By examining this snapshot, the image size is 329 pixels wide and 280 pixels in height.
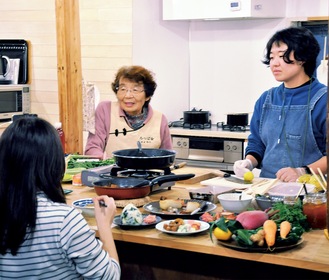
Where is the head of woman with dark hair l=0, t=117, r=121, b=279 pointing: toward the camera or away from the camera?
away from the camera

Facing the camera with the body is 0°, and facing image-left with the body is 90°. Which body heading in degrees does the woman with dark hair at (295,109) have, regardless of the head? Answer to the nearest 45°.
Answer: approximately 45°

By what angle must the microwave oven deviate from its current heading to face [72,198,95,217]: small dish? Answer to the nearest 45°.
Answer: approximately 45° to its right

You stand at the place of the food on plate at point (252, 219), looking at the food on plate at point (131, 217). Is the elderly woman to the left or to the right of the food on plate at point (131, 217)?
right

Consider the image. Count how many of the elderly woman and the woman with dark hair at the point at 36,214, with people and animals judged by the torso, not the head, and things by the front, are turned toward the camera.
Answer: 1

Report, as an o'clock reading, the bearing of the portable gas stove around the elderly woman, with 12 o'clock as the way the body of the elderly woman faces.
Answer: The portable gas stove is roughly at 12 o'clock from the elderly woman.

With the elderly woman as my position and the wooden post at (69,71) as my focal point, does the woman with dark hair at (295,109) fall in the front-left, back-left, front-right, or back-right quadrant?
back-right

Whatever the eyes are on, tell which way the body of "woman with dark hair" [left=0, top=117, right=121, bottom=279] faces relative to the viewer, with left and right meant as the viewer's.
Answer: facing away from the viewer and to the right of the viewer

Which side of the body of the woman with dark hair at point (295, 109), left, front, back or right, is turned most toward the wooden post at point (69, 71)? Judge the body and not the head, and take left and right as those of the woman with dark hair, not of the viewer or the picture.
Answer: right
